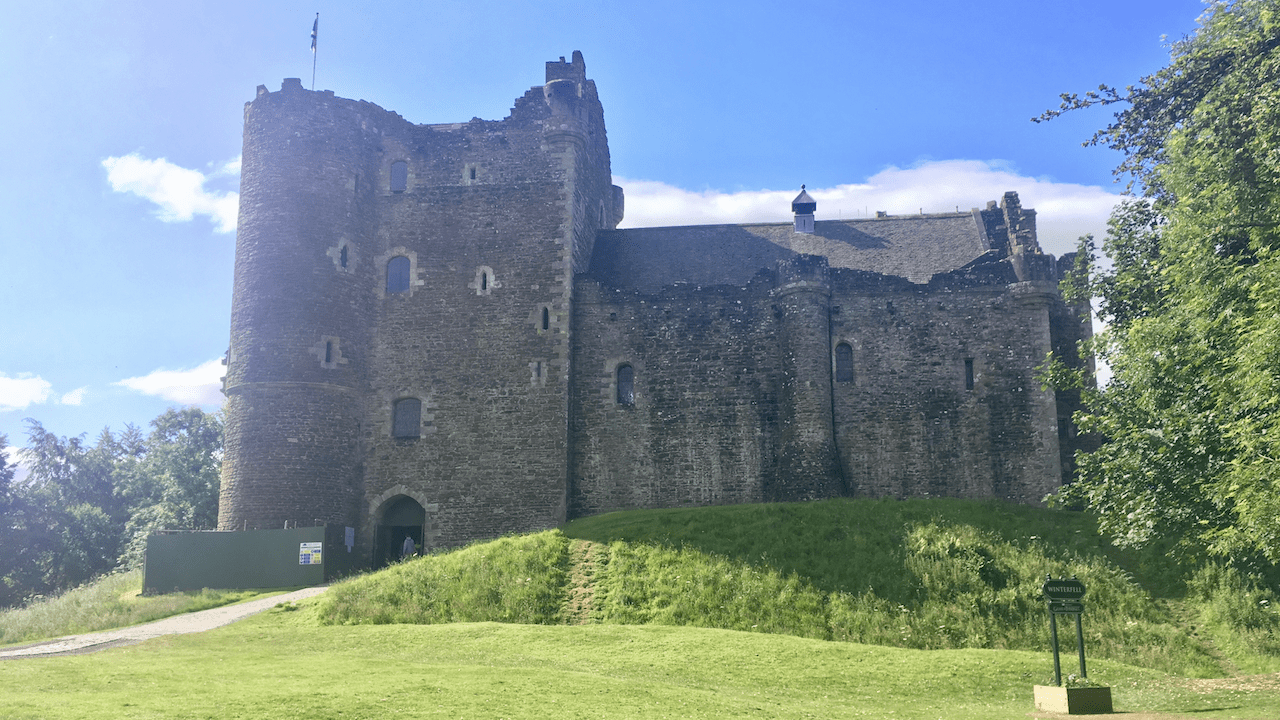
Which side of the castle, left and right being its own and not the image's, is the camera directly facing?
front

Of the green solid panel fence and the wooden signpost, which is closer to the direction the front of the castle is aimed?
the wooden signpost

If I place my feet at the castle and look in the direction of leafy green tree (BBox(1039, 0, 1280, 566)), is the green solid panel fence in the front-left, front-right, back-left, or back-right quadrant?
back-right

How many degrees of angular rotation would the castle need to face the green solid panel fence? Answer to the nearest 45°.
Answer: approximately 90° to its right

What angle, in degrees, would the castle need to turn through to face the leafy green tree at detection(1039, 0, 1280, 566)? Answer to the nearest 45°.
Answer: approximately 45° to its left

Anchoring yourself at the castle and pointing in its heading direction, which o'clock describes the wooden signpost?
The wooden signpost is roughly at 11 o'clock from the castle.
